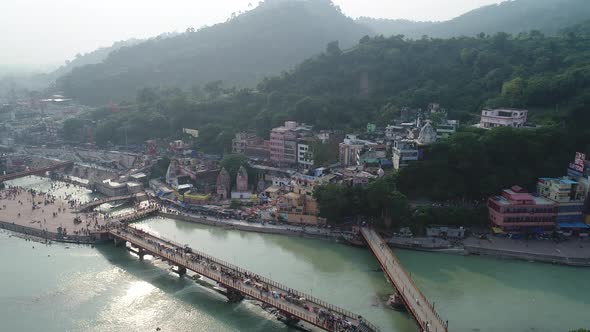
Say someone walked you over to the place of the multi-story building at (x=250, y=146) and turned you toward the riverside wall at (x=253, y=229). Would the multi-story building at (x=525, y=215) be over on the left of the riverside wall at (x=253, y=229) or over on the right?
left

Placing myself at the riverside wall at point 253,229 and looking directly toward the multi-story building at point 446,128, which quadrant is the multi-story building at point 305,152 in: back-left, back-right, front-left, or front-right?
front-left

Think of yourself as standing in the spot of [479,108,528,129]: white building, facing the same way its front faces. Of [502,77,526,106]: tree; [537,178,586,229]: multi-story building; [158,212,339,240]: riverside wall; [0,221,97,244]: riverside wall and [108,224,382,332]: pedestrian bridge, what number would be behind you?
1

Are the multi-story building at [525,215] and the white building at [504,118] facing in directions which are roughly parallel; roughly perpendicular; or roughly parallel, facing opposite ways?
roughly parallel

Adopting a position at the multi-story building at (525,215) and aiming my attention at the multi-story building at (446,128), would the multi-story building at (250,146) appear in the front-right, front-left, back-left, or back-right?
front-left

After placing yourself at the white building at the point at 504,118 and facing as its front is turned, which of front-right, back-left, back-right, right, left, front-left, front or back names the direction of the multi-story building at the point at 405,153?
front-right

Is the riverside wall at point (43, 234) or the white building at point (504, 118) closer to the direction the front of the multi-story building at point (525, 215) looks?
the riverside wall

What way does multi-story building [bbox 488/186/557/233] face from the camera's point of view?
toward the camera

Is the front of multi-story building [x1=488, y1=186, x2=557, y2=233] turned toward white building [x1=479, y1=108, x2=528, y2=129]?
no

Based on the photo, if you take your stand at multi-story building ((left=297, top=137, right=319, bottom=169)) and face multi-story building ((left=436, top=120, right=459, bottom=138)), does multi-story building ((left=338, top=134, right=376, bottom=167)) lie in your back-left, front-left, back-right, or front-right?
front-right

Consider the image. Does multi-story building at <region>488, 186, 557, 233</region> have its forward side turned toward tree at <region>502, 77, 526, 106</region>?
no

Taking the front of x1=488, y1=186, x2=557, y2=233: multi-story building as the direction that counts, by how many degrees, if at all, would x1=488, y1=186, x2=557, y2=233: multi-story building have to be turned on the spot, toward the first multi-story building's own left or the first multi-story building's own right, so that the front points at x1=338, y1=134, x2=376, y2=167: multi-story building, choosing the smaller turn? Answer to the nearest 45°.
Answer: approximately 90° to the first multi-story building's own right

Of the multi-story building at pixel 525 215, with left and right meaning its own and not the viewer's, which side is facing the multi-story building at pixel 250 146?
right

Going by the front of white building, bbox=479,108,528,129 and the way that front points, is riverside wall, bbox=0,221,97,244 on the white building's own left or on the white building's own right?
on the white building's own right

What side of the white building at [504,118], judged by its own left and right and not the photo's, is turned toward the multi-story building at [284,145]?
right

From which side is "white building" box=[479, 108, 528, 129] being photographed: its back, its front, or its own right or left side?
front

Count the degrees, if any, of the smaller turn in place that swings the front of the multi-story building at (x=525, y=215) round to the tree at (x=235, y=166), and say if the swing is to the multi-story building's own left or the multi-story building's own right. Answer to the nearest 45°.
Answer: approximately 90° to the multi-story building's own right

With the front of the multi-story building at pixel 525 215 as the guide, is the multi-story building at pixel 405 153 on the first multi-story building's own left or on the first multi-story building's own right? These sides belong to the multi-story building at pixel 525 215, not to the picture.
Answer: on the first multi-story building's own right

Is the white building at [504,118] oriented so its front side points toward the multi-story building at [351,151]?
no
